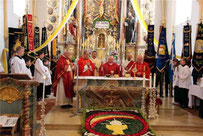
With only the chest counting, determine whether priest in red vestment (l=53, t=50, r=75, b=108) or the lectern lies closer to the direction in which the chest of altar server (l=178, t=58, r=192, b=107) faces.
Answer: the priest in red vestment

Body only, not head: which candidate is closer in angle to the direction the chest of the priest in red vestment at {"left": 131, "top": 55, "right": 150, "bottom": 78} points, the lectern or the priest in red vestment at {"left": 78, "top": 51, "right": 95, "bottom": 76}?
the lectern

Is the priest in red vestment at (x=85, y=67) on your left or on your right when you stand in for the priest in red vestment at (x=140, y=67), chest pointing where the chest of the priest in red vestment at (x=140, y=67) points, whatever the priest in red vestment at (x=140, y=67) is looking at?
on your right

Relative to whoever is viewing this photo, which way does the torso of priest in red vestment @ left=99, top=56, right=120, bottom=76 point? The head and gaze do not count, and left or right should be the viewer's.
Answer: facing the viewer

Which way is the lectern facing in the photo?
toward the camera

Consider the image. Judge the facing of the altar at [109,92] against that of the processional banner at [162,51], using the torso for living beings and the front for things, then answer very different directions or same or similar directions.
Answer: same or similar directions

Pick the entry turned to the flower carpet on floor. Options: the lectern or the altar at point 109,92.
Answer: the altar

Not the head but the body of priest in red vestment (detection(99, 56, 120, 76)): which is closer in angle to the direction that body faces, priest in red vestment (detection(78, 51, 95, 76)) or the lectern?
the lectern

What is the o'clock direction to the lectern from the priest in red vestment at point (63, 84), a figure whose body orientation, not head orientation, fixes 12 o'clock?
The lectern is roughly at 2 o'clock from the priest in red vestment.

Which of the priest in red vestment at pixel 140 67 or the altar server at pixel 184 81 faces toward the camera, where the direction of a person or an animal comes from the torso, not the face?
the priest in red vestment

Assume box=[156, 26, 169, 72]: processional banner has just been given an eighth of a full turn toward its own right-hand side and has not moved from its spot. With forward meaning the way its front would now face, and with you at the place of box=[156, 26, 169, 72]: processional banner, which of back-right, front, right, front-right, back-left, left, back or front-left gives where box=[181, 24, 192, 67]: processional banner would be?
left

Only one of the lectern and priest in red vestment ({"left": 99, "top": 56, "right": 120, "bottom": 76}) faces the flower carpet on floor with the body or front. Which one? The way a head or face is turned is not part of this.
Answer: the priest in red vestment

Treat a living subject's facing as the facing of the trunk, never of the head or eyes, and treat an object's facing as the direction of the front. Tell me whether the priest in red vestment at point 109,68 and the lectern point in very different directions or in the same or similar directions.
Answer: same or similar directions

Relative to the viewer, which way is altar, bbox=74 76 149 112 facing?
toward the camera

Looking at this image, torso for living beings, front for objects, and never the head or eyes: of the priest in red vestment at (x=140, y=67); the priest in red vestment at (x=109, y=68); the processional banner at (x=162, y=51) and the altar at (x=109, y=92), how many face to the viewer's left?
0

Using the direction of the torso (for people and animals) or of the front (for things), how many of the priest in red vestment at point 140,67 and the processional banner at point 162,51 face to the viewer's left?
0
